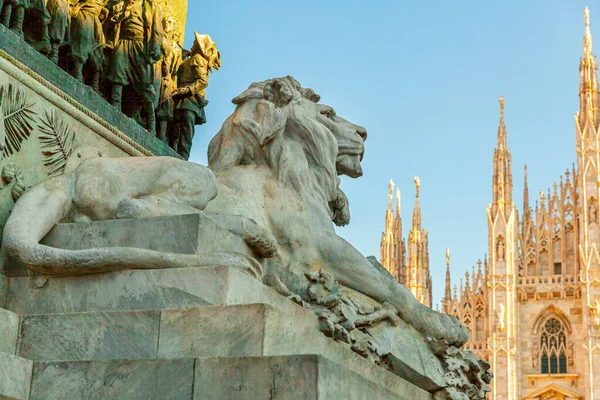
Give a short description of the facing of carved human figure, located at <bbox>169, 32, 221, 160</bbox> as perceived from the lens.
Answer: facing to the right of the viewer

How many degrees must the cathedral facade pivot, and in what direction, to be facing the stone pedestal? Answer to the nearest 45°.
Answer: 0° — it already faces it

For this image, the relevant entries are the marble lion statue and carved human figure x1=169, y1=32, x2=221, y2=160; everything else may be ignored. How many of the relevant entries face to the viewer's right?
2

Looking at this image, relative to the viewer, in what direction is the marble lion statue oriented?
to the viewer's right

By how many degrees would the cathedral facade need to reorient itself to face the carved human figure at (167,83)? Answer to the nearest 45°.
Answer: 0° — it already faces it

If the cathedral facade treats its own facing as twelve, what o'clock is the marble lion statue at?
The marble lion statue is roughly at 12 o'clock from the cathedral facade.

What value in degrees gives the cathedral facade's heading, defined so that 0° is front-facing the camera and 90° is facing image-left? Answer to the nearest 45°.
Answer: approximately 0°

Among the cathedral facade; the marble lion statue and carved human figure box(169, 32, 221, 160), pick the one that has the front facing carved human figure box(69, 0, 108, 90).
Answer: the cathedral facade

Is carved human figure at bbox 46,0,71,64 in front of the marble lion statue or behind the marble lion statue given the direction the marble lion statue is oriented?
behind

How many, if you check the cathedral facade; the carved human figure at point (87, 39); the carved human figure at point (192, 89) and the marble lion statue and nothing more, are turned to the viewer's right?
2

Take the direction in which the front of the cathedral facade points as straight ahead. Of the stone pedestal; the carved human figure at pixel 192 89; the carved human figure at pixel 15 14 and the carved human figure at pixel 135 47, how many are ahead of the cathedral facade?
4
